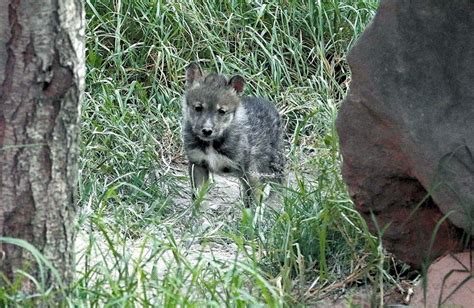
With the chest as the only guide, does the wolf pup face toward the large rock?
no

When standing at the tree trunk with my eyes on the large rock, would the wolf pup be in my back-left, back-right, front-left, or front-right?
front-left

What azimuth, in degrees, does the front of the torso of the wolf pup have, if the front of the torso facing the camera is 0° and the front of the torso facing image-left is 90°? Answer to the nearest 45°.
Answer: approximately 45°
